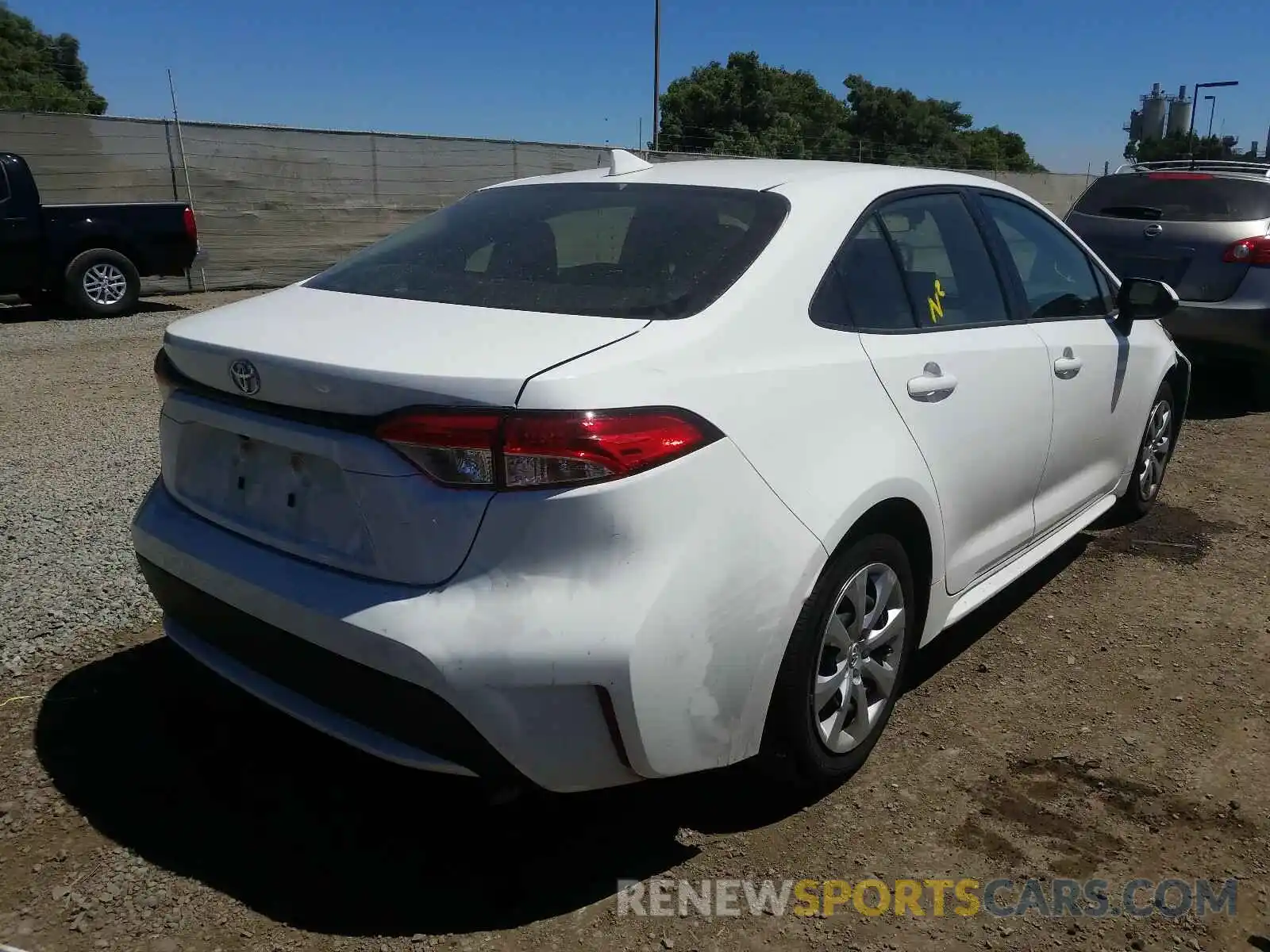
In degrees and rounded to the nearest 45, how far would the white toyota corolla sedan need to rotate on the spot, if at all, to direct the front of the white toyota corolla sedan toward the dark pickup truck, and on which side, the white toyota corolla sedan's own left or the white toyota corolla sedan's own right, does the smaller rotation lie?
approximately 90° to the white toyota corolla sedan's own left

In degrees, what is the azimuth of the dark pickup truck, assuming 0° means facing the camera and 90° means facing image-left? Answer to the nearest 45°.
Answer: approximately 90°

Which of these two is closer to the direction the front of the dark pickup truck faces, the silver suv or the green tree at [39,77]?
the green tree

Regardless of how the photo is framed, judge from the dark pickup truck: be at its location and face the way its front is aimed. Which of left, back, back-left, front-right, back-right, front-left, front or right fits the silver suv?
back-left

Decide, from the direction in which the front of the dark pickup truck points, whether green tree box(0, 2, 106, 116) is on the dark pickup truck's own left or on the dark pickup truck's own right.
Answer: on the dark pickup truck's own right

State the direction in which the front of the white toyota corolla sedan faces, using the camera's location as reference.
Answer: facing away from the viewer and to the right of the viewer

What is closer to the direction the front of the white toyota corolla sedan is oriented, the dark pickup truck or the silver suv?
the silver suv

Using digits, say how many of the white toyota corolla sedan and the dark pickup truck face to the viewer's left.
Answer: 1

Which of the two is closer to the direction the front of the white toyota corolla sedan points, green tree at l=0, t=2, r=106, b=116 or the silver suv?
the silver suv

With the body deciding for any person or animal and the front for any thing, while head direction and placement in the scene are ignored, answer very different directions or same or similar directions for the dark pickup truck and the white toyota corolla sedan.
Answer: very different directions

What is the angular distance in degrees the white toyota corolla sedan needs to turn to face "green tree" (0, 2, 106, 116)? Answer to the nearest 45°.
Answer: approximately 90° to its left

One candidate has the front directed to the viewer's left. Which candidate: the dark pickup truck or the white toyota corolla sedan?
the dark pickup truck
